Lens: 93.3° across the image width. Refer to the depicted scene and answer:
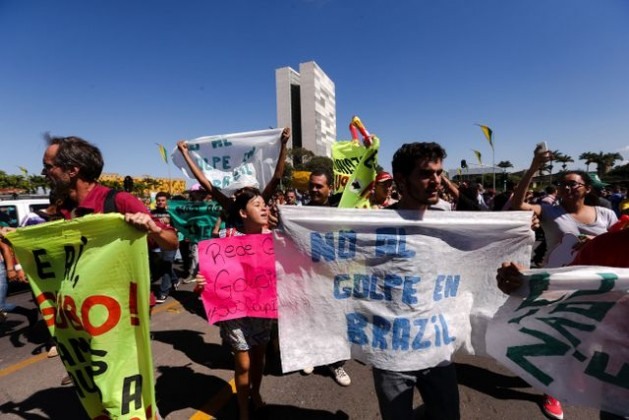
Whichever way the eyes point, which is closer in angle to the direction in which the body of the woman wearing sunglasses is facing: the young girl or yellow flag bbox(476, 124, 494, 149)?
the young girl

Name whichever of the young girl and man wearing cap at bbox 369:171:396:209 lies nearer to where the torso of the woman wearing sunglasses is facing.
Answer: the young girl

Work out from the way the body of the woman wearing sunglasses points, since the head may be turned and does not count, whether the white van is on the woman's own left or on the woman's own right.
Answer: on the woman's own right

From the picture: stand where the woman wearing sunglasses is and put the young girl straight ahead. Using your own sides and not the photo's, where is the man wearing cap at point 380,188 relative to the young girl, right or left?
right

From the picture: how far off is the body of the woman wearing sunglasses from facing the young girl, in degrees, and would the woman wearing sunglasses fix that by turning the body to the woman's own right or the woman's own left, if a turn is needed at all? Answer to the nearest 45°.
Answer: approximately 45° to the woman's own right

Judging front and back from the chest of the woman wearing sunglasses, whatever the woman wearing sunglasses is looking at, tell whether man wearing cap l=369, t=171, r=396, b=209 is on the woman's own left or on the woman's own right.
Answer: on the woman's own right

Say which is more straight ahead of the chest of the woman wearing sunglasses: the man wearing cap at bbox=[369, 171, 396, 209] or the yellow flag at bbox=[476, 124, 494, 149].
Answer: the man wearing cap

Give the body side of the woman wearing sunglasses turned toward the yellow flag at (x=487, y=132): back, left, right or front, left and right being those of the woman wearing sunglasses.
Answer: back

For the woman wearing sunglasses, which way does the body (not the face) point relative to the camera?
toward the camera

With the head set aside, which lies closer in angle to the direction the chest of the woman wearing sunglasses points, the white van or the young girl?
the young girl
